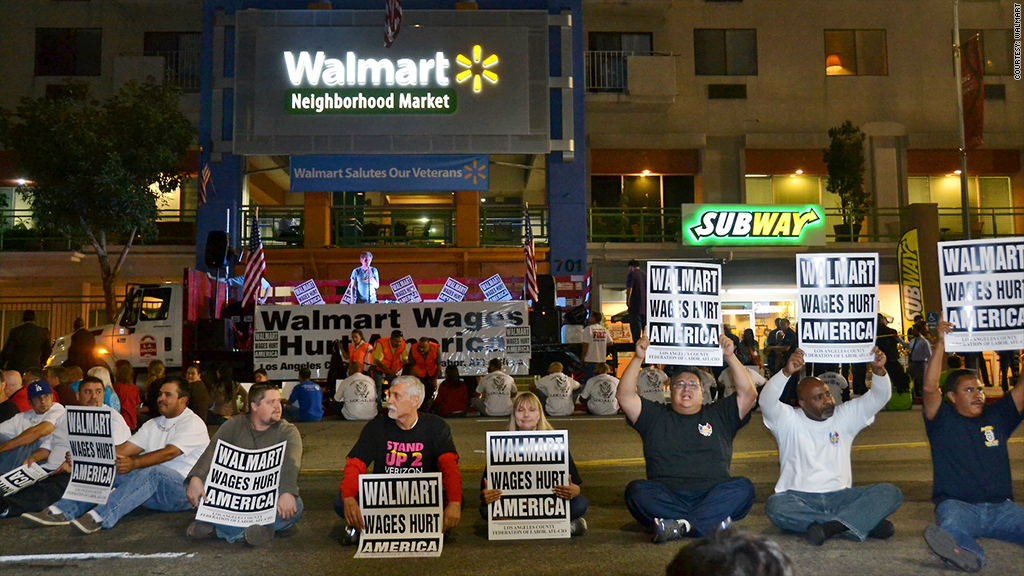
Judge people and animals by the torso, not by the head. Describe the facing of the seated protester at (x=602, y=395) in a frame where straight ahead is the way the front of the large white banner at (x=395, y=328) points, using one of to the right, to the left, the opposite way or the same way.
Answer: the opposite way

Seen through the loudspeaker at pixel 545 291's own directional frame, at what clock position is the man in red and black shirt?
The man in red and black shirt is roughly at 12 o'clock from the loudspeaker.

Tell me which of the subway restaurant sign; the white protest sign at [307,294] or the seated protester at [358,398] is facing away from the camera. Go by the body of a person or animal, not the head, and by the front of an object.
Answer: the seated protester

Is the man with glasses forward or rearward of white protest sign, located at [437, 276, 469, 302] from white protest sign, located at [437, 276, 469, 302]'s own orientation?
forward

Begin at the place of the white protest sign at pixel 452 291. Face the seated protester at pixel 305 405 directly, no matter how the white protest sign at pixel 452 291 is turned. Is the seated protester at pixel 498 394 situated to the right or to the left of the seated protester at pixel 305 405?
left

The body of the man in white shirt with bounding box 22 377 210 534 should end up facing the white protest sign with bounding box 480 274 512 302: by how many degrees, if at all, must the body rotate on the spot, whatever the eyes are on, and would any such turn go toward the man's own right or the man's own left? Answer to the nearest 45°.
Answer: approximately 180°

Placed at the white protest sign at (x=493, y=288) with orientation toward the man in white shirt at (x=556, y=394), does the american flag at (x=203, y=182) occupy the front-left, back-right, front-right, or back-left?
back-right

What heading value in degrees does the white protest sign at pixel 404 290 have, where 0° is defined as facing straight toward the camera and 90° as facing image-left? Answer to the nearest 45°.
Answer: approximately 0°

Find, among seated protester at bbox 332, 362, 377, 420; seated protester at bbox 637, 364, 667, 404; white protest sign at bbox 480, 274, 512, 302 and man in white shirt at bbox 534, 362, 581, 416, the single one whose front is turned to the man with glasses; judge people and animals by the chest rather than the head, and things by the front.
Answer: the white protest sign

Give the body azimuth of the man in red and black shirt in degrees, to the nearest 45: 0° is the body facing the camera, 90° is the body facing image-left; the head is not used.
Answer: approximately 0°
